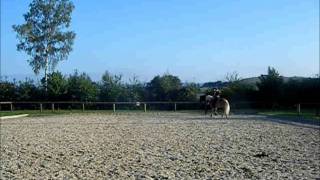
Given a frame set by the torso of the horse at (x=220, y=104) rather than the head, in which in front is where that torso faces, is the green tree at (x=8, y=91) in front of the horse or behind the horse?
in front

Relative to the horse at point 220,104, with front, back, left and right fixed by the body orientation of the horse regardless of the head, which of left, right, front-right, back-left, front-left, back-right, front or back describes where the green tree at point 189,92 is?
right

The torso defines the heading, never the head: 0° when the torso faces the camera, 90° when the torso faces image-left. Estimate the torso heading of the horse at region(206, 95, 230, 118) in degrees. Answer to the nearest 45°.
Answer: approximately 90°

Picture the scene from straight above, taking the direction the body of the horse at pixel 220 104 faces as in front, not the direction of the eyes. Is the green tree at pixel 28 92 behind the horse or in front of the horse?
in front

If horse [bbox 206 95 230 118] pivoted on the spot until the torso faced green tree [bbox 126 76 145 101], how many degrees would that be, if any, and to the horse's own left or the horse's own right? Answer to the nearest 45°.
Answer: approximately 45° to the horse's own right
